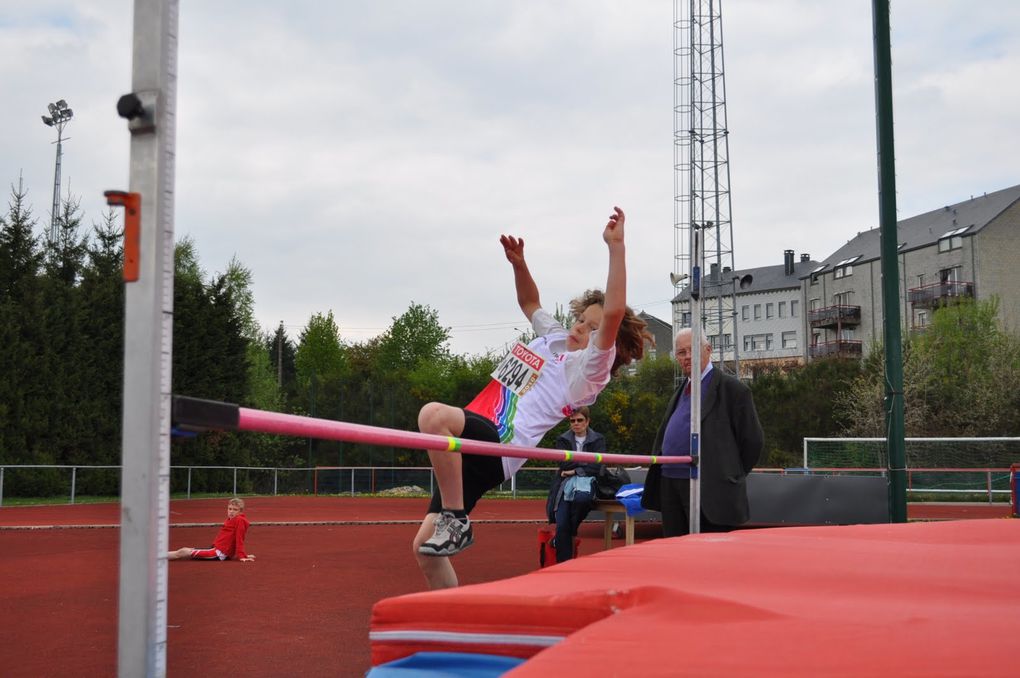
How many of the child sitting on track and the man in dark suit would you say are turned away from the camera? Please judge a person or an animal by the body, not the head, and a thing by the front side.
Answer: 0

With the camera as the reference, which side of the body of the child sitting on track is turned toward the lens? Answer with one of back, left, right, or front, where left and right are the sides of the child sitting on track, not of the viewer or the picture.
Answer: left

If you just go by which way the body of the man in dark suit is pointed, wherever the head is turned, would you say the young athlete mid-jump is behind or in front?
in front

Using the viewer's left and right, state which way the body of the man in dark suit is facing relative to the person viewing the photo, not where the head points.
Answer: facing the viewer and to the left of the viewer

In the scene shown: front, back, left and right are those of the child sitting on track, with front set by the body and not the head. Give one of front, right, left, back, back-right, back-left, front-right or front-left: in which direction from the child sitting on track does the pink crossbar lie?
left

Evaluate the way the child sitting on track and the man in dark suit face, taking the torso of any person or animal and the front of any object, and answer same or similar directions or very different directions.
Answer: same or similar directions

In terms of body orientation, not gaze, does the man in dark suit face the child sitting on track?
no

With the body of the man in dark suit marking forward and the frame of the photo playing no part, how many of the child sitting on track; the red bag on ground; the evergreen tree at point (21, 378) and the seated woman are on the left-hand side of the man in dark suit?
0

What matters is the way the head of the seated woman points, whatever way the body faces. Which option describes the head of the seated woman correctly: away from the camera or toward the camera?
toward the camera

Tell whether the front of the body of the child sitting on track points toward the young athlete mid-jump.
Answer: no

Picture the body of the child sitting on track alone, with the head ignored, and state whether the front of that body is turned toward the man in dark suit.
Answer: no

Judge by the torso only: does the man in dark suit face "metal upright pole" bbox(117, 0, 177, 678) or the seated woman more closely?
the metal upright pole

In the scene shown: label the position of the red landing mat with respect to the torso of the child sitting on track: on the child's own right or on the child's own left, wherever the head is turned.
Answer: on the child's own left
